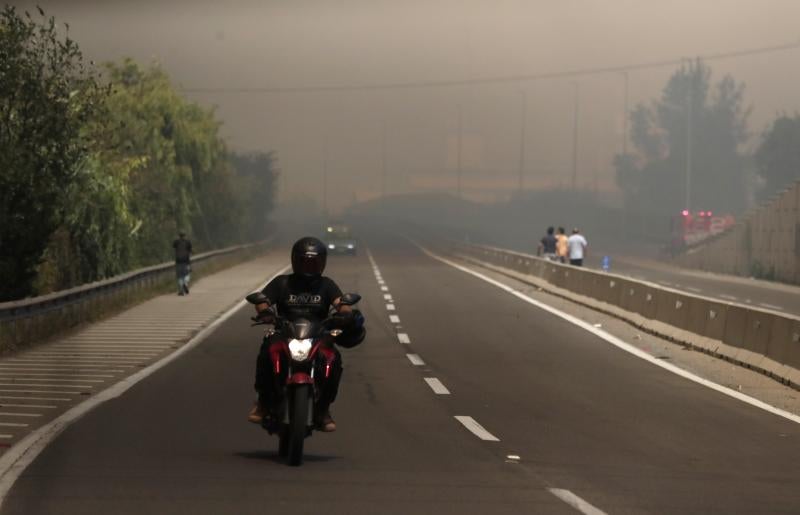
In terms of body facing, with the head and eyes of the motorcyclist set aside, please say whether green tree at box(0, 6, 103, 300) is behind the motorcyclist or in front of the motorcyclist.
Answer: behind

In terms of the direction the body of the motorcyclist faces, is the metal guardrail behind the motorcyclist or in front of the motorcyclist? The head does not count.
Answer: behind

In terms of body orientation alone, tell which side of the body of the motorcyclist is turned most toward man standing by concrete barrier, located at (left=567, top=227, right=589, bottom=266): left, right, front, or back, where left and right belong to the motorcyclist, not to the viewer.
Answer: back

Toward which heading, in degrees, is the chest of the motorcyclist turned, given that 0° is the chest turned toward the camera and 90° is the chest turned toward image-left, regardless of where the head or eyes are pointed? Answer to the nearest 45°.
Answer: approximately 0°

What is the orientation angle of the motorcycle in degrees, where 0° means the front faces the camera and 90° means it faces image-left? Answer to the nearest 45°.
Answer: approximately 0°

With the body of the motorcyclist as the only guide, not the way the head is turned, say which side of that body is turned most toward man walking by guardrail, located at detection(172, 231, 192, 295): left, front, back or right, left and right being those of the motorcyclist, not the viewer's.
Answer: back
